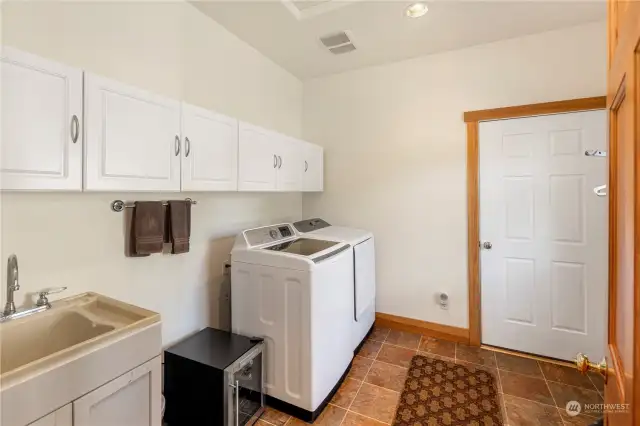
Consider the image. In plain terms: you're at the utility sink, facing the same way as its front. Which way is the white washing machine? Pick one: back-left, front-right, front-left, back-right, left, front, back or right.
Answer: front-left

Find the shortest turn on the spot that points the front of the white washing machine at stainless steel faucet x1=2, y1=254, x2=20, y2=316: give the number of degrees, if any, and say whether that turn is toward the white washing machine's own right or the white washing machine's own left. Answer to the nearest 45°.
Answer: approximately 90° to the white washing machine's own right

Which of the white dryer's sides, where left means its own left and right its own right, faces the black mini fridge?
right

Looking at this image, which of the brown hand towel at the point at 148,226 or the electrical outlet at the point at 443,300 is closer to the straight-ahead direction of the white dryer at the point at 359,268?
the electrical outlet

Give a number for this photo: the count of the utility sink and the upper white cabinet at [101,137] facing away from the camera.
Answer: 0

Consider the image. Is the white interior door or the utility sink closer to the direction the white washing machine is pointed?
the white interior door

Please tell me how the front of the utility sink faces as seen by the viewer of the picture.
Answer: facing the viewer and to the right of the viewer
